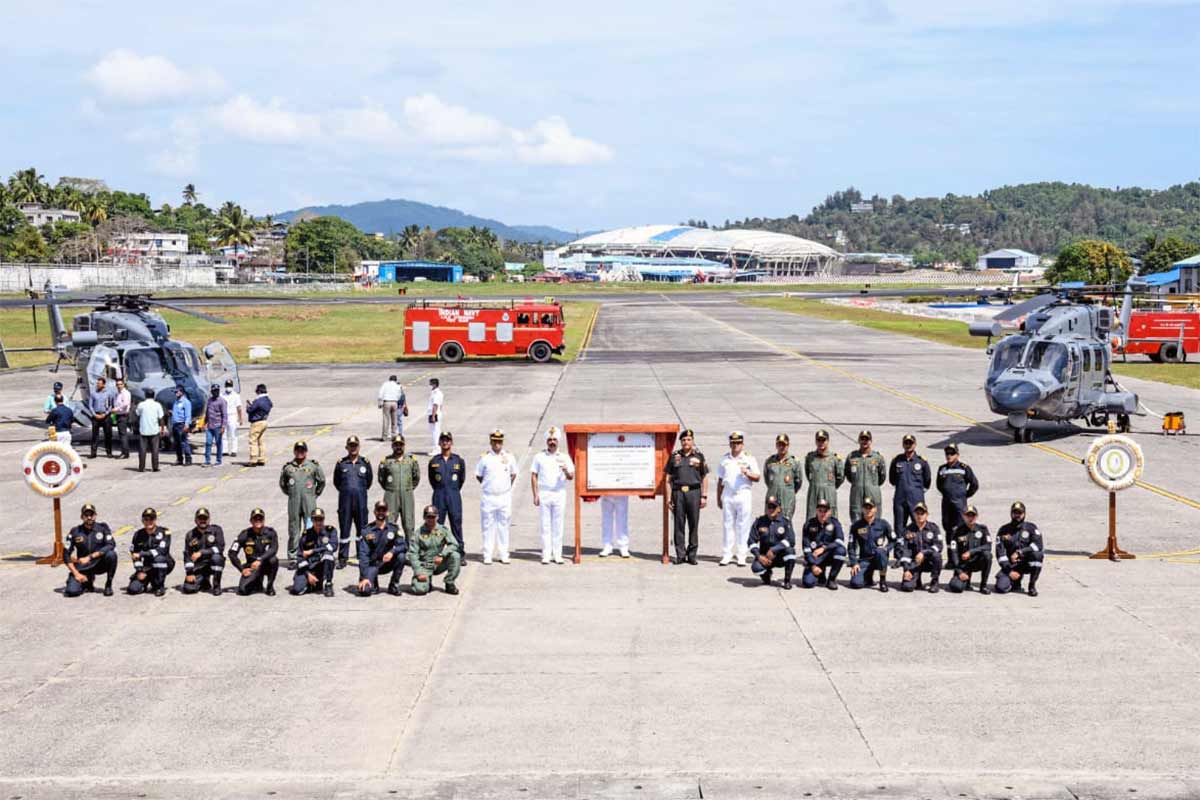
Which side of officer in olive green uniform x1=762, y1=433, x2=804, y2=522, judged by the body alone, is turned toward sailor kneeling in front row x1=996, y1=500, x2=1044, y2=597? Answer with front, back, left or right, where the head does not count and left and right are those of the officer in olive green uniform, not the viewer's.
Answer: left

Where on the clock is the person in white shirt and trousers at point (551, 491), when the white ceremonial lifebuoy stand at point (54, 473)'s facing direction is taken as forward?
The person in white shirt and trousers is roughly at 10 o'clock from the white ceremonial lifebuoy stand.

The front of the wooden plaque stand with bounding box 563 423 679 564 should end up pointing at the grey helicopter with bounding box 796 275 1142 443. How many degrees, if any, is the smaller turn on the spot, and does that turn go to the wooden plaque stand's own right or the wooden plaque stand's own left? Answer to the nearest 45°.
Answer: approximately 135° to the wooden plaque stand's own left

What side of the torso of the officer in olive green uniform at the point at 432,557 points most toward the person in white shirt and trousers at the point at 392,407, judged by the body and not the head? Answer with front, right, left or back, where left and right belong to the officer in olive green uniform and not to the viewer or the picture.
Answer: back

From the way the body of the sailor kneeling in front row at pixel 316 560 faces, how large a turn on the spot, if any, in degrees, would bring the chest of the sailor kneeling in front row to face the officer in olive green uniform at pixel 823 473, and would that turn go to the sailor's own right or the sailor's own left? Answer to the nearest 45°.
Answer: approximately 90° to the sailor's own left

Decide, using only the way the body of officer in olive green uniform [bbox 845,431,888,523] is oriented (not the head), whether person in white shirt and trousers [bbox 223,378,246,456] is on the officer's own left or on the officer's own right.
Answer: on the officer's own right

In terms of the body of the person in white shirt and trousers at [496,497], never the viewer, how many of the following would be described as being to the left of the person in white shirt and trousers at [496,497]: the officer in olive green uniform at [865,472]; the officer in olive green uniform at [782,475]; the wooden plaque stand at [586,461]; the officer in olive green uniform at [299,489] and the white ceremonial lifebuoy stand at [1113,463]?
4
